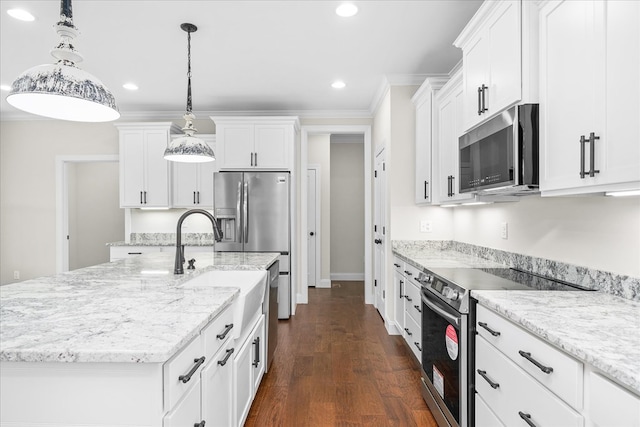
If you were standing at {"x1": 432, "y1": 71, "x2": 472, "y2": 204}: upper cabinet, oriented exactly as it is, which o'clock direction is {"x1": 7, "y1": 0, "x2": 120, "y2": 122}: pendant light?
The pendant light is roughly at 10 o'clock from the upper cabinet.

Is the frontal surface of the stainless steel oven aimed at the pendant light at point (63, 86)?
yes

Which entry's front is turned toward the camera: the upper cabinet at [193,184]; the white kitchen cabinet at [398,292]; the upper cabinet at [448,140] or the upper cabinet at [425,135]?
the upper cabinet at [193,184]

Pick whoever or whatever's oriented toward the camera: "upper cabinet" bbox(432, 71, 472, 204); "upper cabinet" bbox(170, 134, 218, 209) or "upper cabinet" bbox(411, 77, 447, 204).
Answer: "upper cabinet" bbox(170, 134, 218, 209)

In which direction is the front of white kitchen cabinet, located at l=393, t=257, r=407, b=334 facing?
to the viewer's left

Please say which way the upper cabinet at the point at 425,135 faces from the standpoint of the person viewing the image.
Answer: facing to the left of the viewer

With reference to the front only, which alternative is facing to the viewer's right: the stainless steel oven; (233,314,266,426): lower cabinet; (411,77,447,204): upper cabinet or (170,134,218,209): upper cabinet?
the lower cabinet

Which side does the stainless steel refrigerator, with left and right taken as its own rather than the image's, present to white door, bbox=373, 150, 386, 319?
left

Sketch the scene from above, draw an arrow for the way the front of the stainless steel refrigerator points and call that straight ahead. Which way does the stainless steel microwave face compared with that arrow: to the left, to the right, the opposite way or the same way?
to the right

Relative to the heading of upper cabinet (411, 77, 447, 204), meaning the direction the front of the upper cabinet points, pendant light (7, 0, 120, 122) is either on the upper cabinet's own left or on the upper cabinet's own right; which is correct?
on the upper cabinet's own left

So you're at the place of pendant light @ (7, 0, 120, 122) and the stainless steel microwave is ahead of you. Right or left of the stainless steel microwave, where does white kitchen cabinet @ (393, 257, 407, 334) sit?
left
